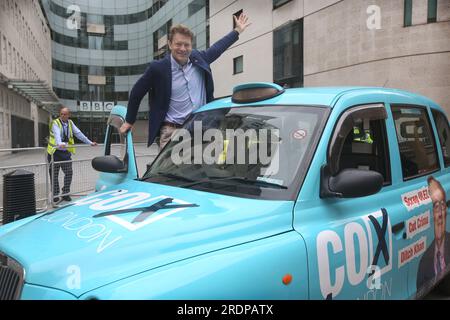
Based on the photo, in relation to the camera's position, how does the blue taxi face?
facing the viewer and to the left of the viewer

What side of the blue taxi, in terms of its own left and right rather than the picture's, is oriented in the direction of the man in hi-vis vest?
right

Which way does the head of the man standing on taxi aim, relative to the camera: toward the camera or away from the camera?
toward the camera

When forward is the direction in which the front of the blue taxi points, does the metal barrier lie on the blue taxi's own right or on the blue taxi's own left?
on the blue taxi's own right
